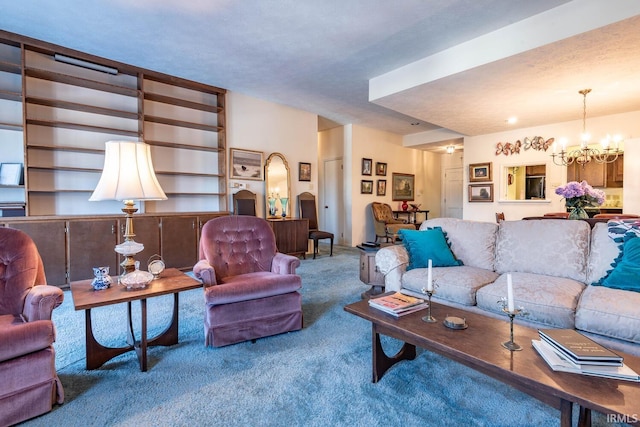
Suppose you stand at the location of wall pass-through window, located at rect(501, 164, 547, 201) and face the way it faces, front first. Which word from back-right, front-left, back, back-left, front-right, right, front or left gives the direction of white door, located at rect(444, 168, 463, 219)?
back-right

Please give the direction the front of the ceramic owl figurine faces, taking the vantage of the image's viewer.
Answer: facing the viewer

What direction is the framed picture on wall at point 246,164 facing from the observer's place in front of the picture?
facing the viewer and to the right of the viewer

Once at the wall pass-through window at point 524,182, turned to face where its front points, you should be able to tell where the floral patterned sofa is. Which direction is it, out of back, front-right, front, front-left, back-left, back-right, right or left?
front

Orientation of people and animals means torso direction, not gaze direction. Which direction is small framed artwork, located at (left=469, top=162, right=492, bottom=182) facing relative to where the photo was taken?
toward the camera

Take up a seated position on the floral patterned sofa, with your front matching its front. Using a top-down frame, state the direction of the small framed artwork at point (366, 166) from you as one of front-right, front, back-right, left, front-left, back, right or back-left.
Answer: right

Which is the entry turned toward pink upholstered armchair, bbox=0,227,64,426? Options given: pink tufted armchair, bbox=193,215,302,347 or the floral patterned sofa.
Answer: the floral patterned sofa

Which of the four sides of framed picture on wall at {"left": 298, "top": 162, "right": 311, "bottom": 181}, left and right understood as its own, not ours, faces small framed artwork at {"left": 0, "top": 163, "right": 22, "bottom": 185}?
right

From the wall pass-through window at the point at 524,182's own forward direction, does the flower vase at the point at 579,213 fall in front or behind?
in front

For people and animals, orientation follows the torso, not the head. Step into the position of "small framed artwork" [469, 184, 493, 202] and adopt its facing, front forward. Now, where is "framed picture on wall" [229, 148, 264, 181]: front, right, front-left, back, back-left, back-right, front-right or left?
front-right

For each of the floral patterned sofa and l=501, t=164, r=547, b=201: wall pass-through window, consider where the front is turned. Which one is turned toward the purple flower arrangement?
the wall pass-through window

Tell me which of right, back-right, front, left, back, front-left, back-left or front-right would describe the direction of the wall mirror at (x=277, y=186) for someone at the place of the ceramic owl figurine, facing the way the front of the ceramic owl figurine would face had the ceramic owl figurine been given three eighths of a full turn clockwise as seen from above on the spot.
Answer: right

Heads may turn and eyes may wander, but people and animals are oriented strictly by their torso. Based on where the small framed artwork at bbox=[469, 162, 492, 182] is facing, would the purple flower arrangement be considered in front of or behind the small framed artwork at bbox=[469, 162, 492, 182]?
in front

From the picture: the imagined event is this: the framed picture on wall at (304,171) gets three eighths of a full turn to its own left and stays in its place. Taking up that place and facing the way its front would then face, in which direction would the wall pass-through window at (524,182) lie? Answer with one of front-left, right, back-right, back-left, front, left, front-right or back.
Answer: right

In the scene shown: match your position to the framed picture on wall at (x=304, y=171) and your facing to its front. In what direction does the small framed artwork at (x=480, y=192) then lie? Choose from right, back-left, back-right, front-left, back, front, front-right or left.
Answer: front-left

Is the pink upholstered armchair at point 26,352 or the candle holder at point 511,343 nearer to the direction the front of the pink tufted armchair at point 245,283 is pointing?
the candle holder
